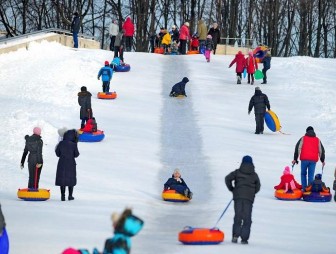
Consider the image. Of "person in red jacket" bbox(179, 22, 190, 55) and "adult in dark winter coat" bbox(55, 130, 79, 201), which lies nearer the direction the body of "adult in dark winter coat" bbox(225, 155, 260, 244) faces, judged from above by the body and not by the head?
the person in red jacket

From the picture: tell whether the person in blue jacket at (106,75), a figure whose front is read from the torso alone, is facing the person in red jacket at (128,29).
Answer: yes

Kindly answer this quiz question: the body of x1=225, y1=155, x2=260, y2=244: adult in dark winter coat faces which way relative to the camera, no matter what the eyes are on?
away from the camera

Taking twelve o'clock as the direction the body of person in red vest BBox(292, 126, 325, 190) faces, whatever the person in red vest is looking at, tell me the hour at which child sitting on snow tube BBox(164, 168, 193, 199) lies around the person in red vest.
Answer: The child sitting on snow tube is roughly at 8 o'clock from the person in red vest.

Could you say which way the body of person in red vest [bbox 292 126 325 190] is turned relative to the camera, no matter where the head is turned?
away from the camera

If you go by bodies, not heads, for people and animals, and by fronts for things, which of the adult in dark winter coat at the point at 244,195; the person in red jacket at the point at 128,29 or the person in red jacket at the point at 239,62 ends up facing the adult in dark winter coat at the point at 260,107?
the adult in dark winter coat at the point at 244,195

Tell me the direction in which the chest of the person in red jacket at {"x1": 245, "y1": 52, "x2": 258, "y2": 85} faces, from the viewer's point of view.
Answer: away from the camera
